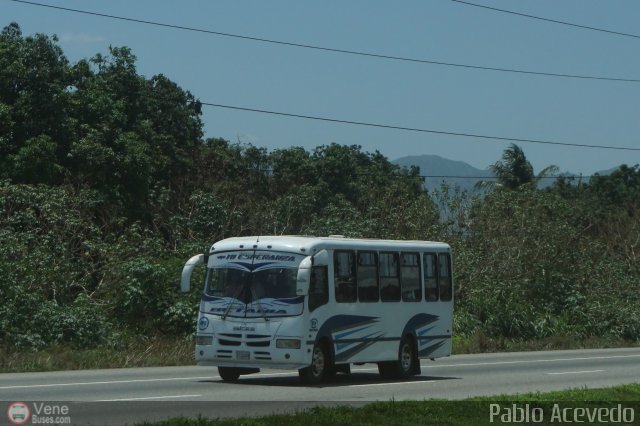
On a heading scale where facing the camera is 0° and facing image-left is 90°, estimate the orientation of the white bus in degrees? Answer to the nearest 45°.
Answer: approximately 45°
